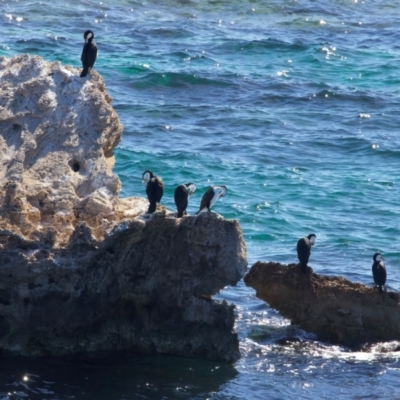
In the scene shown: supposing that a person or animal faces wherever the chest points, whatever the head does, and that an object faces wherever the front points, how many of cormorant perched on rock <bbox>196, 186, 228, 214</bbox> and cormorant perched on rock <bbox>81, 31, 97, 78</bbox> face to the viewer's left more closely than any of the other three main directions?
0

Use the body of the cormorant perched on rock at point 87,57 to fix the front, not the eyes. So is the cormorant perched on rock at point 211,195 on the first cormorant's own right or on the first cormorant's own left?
on the first cormorant's own right

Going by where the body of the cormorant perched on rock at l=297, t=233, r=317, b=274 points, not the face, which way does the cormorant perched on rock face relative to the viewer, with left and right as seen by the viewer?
facing away from the viewer and to the right of the viewer

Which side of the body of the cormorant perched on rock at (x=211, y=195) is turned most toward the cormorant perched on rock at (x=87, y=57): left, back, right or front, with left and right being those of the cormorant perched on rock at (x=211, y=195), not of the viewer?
back

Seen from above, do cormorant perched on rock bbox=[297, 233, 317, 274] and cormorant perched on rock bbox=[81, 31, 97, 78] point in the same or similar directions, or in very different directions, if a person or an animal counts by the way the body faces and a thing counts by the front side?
same or similar directions

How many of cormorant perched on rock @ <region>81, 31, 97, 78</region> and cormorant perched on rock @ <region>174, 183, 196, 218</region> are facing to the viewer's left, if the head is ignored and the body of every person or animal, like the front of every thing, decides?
0

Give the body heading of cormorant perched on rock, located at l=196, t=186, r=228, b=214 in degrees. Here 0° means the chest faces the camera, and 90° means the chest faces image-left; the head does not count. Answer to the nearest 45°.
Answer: approximately 270°

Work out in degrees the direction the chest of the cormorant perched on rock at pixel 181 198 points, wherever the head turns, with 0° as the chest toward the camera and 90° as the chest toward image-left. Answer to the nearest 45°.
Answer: approximately 225°

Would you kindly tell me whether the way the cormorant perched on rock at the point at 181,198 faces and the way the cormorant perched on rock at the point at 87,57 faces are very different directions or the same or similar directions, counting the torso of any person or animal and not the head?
same or similar directions

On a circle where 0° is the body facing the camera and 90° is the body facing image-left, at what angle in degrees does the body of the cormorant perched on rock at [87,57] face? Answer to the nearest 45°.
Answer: approximately 225°

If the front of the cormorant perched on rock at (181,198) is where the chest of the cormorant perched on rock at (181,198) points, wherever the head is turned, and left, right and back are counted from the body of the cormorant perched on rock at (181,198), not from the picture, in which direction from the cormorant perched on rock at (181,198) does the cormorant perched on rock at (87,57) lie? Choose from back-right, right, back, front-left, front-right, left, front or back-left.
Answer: left

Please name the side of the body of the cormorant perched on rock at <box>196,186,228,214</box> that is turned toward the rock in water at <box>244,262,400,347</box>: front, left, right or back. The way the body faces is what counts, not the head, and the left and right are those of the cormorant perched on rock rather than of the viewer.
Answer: front

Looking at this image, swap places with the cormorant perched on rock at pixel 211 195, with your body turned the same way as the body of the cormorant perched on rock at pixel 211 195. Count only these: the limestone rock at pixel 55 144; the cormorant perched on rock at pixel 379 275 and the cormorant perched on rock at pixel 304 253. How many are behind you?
1

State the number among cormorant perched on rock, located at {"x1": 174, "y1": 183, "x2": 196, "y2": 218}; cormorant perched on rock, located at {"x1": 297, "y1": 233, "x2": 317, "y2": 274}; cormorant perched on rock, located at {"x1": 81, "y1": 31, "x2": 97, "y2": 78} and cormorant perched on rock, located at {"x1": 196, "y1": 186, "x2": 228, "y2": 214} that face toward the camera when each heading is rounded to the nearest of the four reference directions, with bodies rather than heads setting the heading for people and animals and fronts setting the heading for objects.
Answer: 0
